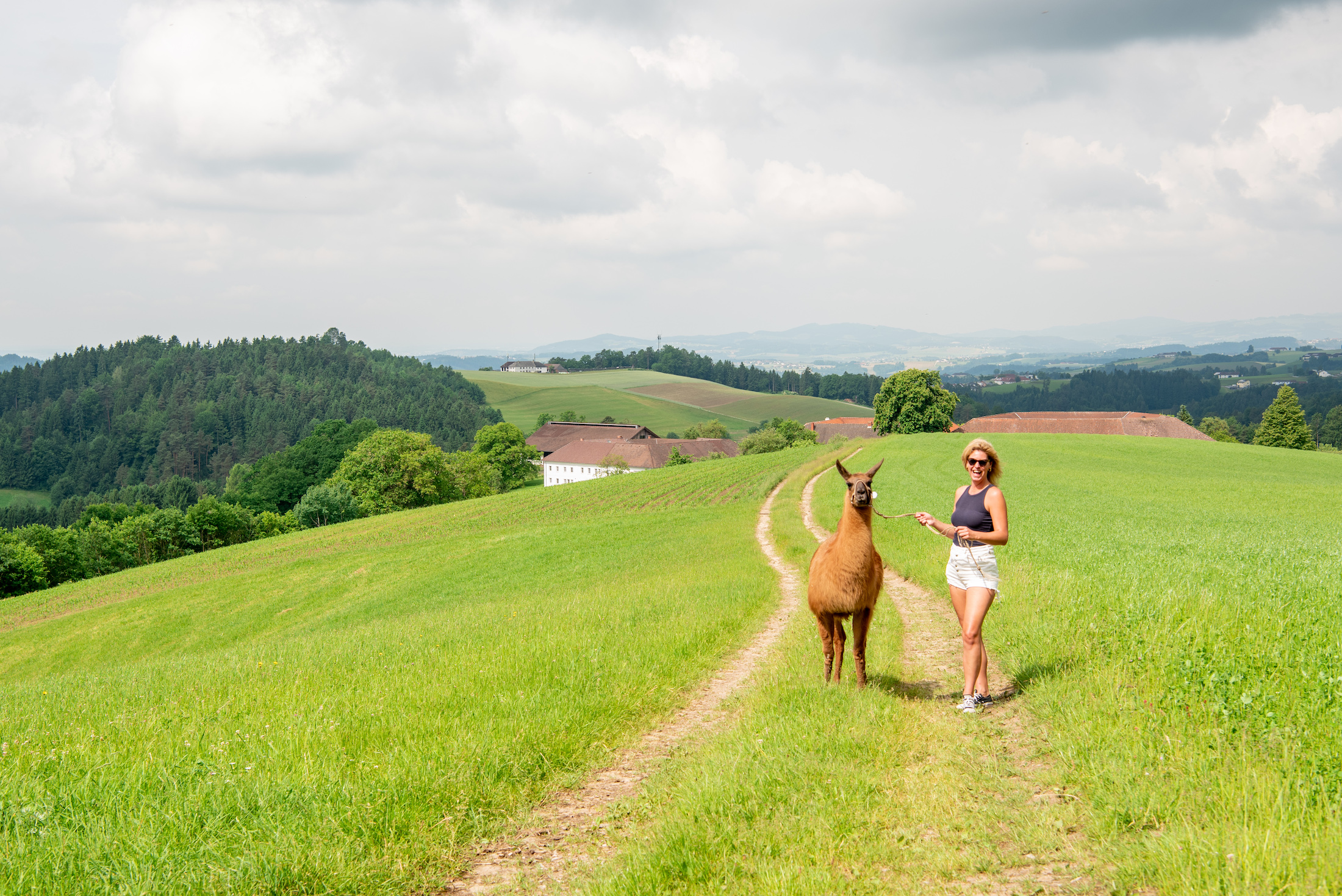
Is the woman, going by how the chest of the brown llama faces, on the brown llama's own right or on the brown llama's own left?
on the brown llama's own left

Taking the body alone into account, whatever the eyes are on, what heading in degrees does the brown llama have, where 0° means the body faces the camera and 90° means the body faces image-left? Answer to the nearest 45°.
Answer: approximately 0°
